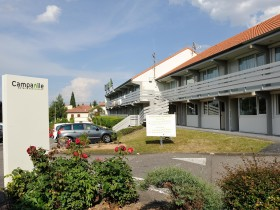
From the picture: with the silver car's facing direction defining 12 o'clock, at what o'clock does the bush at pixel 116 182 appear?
The bush is roughly at 3 o'clock from the silver car.

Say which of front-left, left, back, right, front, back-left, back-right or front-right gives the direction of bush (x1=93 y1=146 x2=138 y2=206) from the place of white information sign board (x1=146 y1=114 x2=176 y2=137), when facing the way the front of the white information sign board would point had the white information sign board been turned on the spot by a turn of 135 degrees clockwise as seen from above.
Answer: back-left

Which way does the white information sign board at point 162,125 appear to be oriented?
toward the camera

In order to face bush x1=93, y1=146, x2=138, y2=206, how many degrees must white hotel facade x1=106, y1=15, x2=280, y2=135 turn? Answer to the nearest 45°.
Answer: approximately 45° to its left

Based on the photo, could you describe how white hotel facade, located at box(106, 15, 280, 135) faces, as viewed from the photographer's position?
facing the viewer and to the left of the viewer

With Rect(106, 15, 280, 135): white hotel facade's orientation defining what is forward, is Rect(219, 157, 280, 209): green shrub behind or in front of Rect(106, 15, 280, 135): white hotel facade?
in front

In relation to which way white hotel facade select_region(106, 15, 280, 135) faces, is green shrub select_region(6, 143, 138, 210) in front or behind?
in front

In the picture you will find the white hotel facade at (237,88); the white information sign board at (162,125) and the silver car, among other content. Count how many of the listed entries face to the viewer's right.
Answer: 1

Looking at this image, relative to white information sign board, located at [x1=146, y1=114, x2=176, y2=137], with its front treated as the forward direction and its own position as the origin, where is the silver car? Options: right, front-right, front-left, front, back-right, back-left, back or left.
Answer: back-right

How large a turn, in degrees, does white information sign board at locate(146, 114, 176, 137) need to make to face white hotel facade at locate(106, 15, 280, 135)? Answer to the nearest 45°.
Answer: approximately 135° to its left

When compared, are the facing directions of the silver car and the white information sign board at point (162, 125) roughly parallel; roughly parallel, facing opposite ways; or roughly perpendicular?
roughly perpendicular

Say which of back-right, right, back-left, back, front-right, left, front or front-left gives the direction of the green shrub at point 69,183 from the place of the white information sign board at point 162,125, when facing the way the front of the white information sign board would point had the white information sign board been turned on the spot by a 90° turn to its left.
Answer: right
